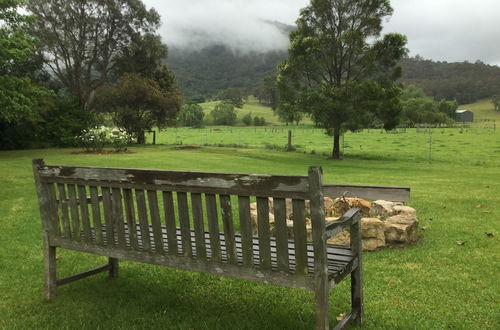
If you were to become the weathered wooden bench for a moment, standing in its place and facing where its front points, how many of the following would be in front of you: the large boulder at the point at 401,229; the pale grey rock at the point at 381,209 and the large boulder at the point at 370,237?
3

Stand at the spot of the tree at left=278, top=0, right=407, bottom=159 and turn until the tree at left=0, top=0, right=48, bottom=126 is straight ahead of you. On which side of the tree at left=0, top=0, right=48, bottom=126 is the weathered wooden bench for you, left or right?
left

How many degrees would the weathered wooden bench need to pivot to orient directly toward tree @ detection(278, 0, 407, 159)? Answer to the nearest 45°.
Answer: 0° — it already faces it

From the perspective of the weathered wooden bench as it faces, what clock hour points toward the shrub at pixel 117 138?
The shrub is roughly at 10 o'clock from the weathered wooden bench.

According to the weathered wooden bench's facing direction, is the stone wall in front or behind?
in front

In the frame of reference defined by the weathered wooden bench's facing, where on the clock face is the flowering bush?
The flowering bush is roughly at 10 o'clock from the weathered wooden bench.

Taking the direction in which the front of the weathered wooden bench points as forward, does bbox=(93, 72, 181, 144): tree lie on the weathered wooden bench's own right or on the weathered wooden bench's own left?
on the weathered wooden bench's own left

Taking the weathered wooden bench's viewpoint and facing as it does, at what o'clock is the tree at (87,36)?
The tree is roughly at 10 o'clock from the weathered wooden bench.

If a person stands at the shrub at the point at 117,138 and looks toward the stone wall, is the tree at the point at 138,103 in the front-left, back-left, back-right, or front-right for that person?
back-left

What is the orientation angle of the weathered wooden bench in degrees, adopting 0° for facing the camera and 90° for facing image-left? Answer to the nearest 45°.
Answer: approximately 225°
